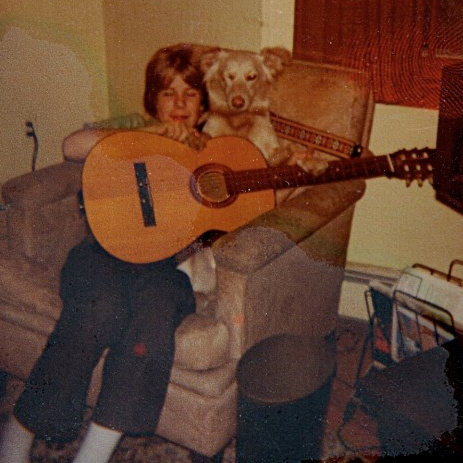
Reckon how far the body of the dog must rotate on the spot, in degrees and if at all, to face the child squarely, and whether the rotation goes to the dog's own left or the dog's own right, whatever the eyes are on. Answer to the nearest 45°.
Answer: approximately 45° to the dog's own right

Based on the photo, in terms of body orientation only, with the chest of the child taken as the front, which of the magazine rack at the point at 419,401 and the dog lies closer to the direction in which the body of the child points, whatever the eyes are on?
the magazine rack

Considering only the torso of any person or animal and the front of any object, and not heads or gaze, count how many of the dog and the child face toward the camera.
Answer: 2

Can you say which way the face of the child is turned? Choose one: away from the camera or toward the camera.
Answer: toward the camera

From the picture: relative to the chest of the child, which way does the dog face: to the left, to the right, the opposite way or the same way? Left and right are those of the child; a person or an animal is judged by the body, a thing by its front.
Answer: the same way

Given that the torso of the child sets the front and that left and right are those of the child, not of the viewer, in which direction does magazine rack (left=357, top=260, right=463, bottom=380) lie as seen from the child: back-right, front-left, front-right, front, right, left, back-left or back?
left

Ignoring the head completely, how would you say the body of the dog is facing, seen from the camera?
toward the camera

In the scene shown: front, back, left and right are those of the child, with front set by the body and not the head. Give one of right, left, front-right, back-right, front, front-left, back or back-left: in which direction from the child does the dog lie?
back-left

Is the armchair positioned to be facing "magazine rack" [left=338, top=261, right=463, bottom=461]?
no

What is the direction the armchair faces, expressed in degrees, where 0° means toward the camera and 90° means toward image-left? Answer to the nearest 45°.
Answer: approximately 45°

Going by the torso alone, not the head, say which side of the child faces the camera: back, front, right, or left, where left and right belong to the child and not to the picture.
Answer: front
